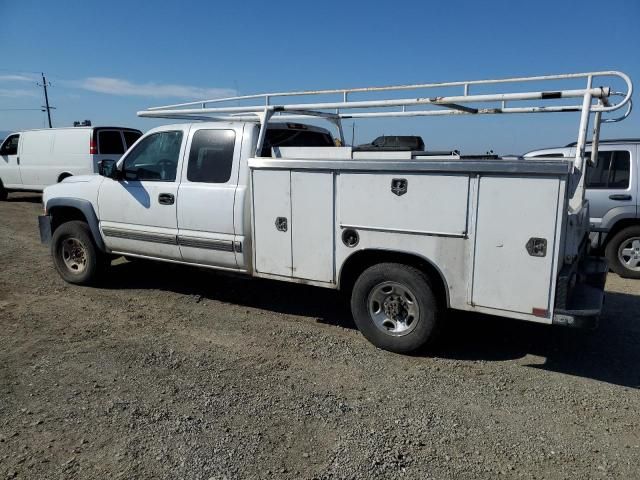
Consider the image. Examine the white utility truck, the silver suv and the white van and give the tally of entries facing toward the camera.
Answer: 0

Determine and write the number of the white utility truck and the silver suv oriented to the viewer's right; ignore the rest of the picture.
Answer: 0

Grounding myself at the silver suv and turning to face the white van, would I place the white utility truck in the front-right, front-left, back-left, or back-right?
front-left

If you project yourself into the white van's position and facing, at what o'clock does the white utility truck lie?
The white utility truck is roughly at 7 o'clock from the white van.

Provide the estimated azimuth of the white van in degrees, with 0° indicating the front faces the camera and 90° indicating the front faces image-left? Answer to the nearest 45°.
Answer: approximately 135°

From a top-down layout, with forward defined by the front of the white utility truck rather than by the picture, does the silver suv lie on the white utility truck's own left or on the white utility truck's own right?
on the white utility truck's own right

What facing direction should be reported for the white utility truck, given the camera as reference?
facing away from the viewer and to the left of the viewer

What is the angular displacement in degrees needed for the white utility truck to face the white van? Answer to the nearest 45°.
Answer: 0° — it already faces it

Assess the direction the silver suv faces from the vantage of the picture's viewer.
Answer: facing to the left of the viewer

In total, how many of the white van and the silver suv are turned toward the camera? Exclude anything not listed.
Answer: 0

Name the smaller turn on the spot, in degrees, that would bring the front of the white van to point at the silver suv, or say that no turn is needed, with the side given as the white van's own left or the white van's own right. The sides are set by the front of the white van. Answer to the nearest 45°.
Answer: approximately 180°

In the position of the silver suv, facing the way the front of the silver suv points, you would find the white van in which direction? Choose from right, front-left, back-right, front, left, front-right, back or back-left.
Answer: front

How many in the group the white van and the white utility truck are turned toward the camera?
0
